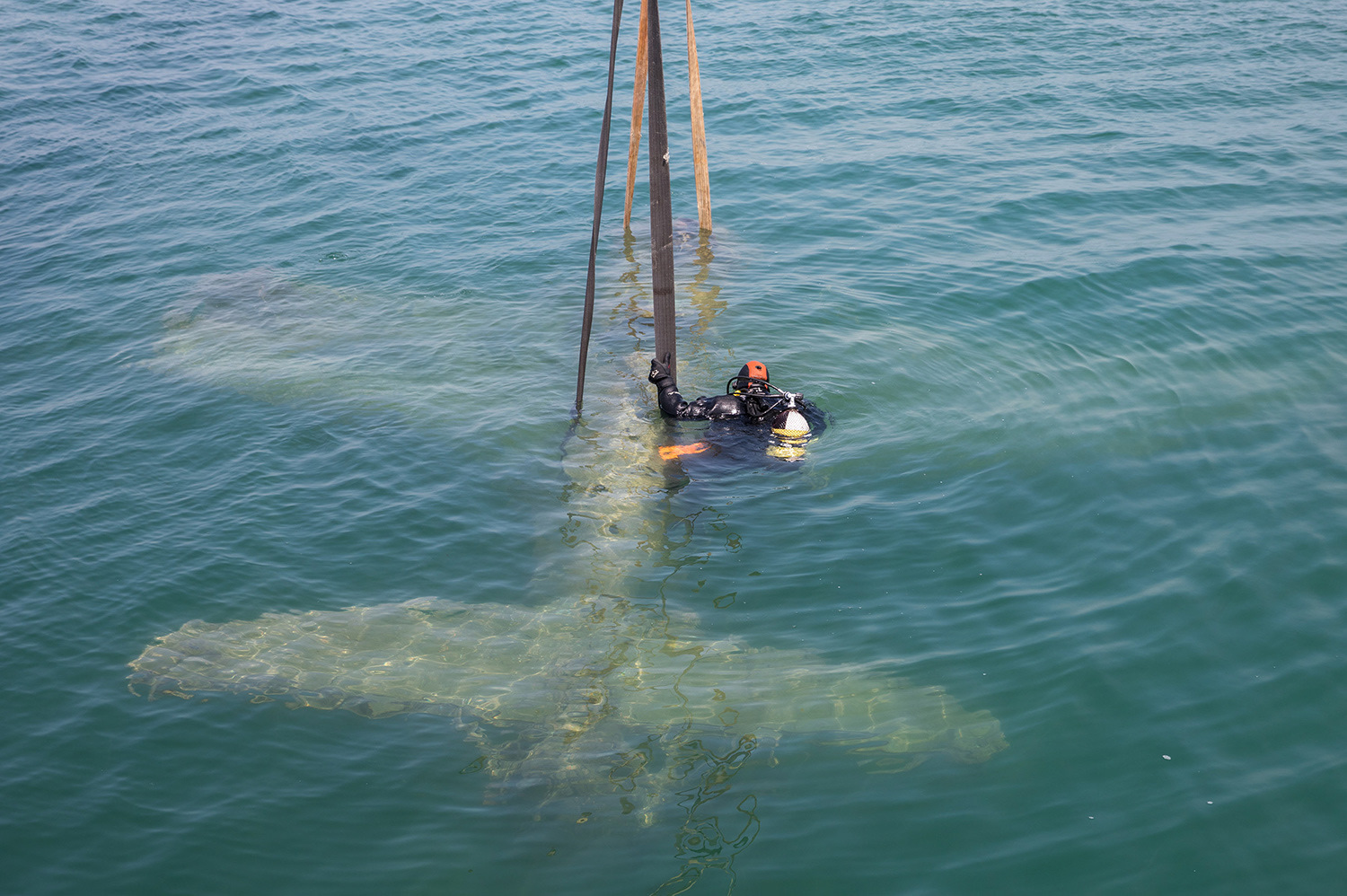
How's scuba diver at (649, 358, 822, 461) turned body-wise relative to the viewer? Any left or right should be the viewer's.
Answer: facing away from the viewer and to the left of the viewer

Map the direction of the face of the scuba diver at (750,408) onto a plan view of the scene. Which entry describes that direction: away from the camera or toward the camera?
away from the camera

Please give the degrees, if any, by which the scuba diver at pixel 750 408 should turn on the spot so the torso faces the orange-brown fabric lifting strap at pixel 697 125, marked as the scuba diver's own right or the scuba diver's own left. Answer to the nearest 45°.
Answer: approximately 45° to the scuba diver's own right

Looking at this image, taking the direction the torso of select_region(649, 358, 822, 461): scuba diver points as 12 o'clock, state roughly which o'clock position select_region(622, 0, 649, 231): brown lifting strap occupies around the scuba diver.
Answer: The brown lifting strap is roughly at 1 o'clock from the scuba diver.
